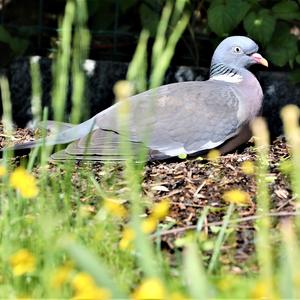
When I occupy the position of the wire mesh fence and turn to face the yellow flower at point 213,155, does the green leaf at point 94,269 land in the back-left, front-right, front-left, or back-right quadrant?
front-right

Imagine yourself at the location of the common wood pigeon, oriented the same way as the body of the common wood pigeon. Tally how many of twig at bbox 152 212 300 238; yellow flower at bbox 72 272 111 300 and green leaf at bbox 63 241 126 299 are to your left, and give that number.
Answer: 0

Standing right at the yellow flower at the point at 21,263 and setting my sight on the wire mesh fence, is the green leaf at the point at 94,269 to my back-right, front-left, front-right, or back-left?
back-right

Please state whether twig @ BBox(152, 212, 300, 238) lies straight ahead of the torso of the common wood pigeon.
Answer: no

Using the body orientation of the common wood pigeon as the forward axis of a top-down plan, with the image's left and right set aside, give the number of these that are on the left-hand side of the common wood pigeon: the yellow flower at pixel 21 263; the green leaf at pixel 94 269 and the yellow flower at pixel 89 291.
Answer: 0

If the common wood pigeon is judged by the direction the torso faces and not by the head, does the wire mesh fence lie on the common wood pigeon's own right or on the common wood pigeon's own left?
on the common wood pigeon's own left

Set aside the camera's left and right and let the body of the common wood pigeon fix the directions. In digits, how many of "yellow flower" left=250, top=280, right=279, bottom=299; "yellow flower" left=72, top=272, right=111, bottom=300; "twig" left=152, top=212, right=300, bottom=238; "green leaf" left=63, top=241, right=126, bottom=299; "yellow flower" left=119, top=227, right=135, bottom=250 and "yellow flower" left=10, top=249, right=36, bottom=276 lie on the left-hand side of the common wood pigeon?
0

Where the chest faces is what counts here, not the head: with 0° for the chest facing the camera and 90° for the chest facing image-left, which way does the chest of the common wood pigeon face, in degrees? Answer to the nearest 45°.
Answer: approximately 270°

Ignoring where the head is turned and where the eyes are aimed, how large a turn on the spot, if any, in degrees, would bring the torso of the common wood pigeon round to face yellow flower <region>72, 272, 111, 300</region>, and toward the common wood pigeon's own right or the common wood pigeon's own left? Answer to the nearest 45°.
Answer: approximately 90° to the common wood pigeon's own right

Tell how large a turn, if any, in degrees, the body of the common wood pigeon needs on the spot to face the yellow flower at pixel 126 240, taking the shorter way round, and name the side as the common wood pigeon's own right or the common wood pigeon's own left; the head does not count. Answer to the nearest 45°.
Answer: approximately 90° to the common wood pigeon's own right

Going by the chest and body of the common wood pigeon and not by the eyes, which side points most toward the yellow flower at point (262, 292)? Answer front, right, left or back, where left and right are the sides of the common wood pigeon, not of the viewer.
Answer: right

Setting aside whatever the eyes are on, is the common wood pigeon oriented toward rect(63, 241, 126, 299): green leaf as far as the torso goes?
no

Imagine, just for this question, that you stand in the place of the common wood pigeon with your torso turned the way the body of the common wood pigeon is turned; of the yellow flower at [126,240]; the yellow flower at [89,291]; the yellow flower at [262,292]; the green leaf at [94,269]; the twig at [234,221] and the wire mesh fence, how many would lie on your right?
5
